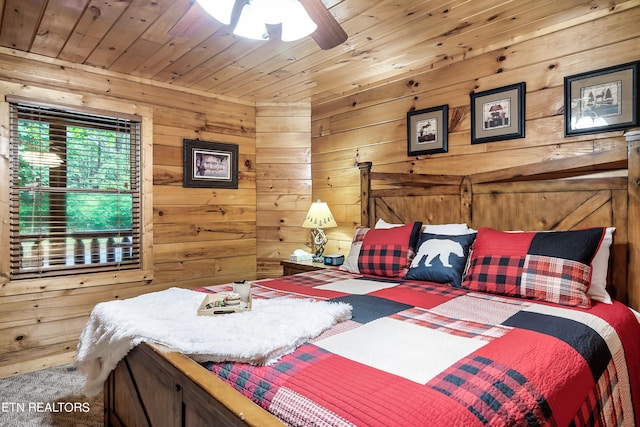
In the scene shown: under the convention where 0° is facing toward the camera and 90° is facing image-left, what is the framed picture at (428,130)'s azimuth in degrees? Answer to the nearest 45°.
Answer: approximately 45°

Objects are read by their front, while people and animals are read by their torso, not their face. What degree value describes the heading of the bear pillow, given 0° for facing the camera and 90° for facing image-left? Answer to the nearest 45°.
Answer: approximately 45°

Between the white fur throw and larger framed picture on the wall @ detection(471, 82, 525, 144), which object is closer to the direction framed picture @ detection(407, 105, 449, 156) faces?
the white fur throw

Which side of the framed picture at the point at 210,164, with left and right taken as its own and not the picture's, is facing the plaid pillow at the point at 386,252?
front

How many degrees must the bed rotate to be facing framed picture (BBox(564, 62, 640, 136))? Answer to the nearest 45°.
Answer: approximately 180°

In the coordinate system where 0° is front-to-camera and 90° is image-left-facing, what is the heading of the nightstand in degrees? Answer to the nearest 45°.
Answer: approximately 45°

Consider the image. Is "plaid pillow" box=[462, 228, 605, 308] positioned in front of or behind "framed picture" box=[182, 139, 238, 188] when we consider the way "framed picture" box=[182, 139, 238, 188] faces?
in front

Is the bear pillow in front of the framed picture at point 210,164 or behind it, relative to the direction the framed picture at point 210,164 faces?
in front

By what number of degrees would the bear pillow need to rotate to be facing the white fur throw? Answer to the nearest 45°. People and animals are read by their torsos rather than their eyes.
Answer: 0° — it already faces it

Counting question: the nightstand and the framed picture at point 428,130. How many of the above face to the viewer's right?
0
